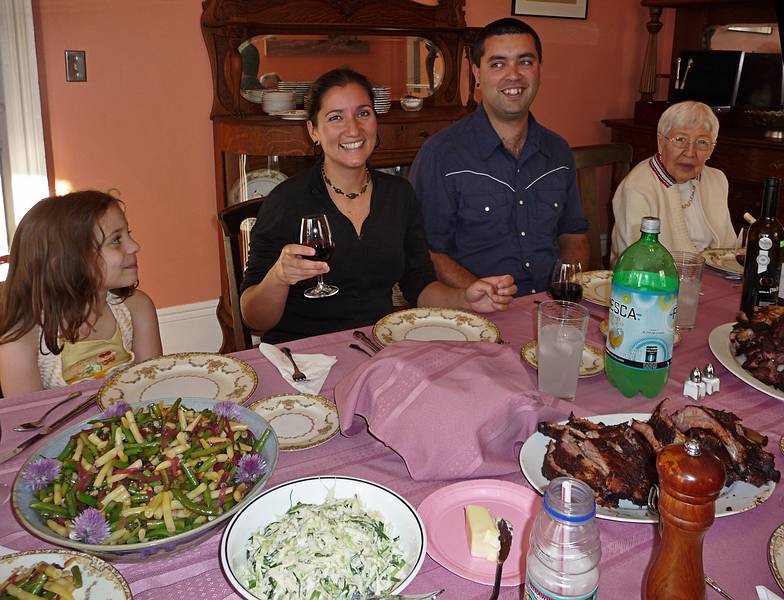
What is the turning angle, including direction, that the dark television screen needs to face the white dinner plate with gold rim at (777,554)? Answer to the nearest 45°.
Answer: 0° — it already faces it

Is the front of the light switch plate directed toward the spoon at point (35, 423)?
yes

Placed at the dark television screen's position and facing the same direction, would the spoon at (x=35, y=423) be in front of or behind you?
in front

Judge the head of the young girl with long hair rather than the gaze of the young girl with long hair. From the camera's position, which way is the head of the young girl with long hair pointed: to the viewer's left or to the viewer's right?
to the viewer's right

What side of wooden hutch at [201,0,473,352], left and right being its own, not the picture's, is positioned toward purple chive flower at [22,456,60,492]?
front

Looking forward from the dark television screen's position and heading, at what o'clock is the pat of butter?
The pat of butter is roughly at 12 o'clock from the dark television screen.

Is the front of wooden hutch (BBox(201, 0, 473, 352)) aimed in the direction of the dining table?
yes

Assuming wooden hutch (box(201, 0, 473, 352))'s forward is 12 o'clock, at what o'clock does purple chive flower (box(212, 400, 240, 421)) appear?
The purple chive flower is roughly at 12 o'clock from the wooden hutch.

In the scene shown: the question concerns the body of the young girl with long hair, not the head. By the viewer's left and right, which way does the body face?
facing the viewer and to the right of the viewer

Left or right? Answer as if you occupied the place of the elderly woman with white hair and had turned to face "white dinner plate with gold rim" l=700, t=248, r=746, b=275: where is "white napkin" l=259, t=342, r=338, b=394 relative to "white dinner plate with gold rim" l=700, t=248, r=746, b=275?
right

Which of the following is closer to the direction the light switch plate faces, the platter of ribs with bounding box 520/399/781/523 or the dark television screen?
the platter of ribs

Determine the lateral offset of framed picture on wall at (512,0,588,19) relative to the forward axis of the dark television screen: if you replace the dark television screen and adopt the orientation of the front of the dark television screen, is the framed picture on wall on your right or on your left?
on your right

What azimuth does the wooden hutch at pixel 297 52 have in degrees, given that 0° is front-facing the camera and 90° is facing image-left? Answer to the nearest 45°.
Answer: approximately 0°
